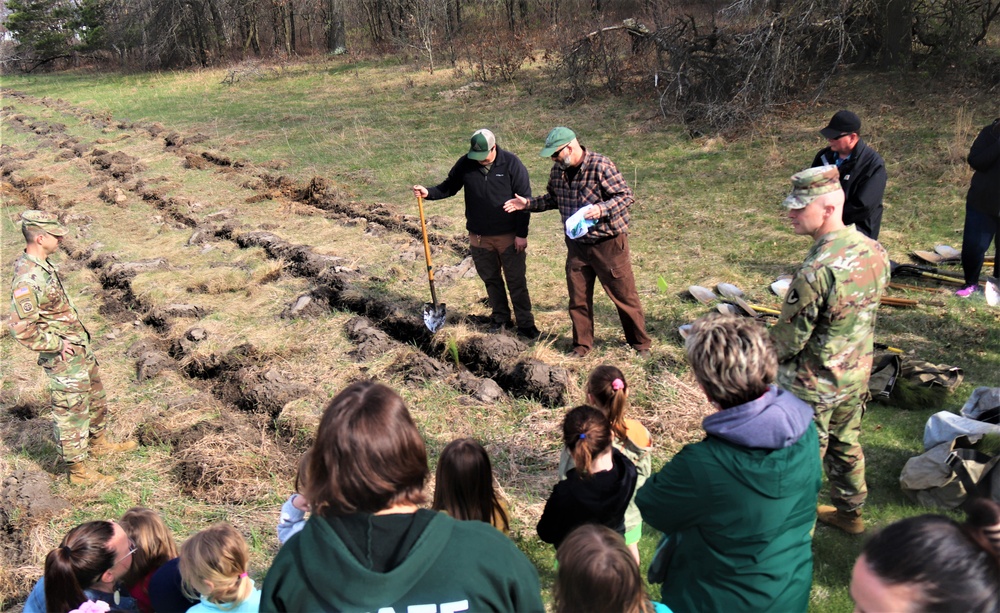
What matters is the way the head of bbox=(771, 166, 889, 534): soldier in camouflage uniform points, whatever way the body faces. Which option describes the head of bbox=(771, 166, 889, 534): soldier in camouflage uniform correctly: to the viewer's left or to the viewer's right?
to the viewer's left

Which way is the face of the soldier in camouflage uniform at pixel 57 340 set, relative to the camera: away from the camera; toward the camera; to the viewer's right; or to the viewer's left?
to the viewer's right

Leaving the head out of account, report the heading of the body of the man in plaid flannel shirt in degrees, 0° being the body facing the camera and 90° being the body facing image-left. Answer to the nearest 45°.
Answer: approximately 45°

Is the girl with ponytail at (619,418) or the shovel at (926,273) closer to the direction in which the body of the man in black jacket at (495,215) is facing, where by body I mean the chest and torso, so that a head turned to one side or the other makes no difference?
the girl with ponytail

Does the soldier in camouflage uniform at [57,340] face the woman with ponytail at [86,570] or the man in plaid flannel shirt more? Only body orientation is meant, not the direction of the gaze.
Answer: the man in plaid flannel shirt

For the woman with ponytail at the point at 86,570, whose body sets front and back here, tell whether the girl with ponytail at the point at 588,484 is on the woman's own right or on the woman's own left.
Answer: on the woman's own right
